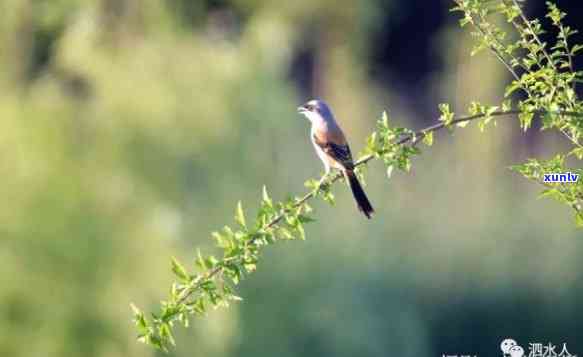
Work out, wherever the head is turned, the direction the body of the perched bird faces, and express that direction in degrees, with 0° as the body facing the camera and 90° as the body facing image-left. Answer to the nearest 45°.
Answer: approximately 90°
